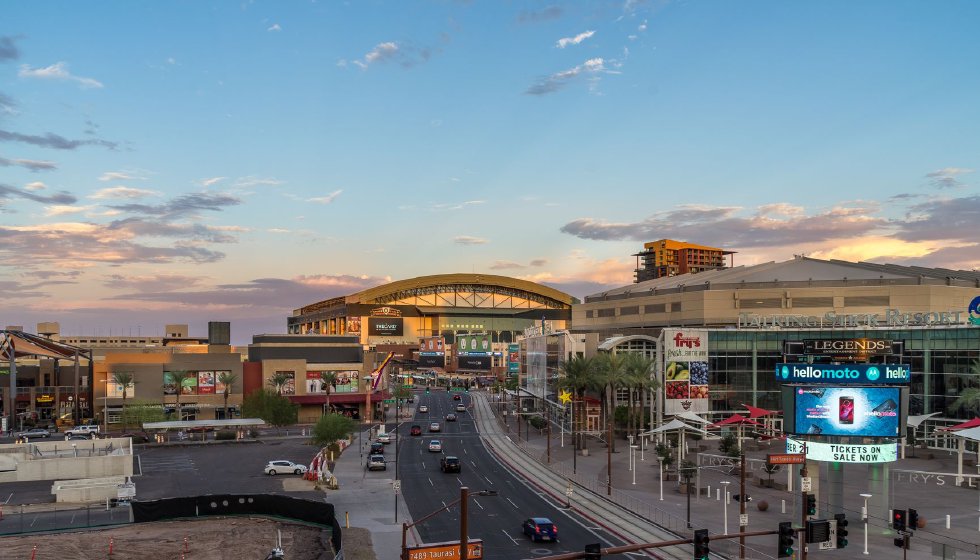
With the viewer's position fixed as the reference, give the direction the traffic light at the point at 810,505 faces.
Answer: facing the viewer

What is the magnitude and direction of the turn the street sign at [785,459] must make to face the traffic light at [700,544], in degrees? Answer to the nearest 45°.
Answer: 0° — it already faces it

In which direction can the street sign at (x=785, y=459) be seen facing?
toward the camera

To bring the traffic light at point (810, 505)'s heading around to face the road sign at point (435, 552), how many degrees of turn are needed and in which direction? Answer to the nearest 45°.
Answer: approximately 45° to its right
